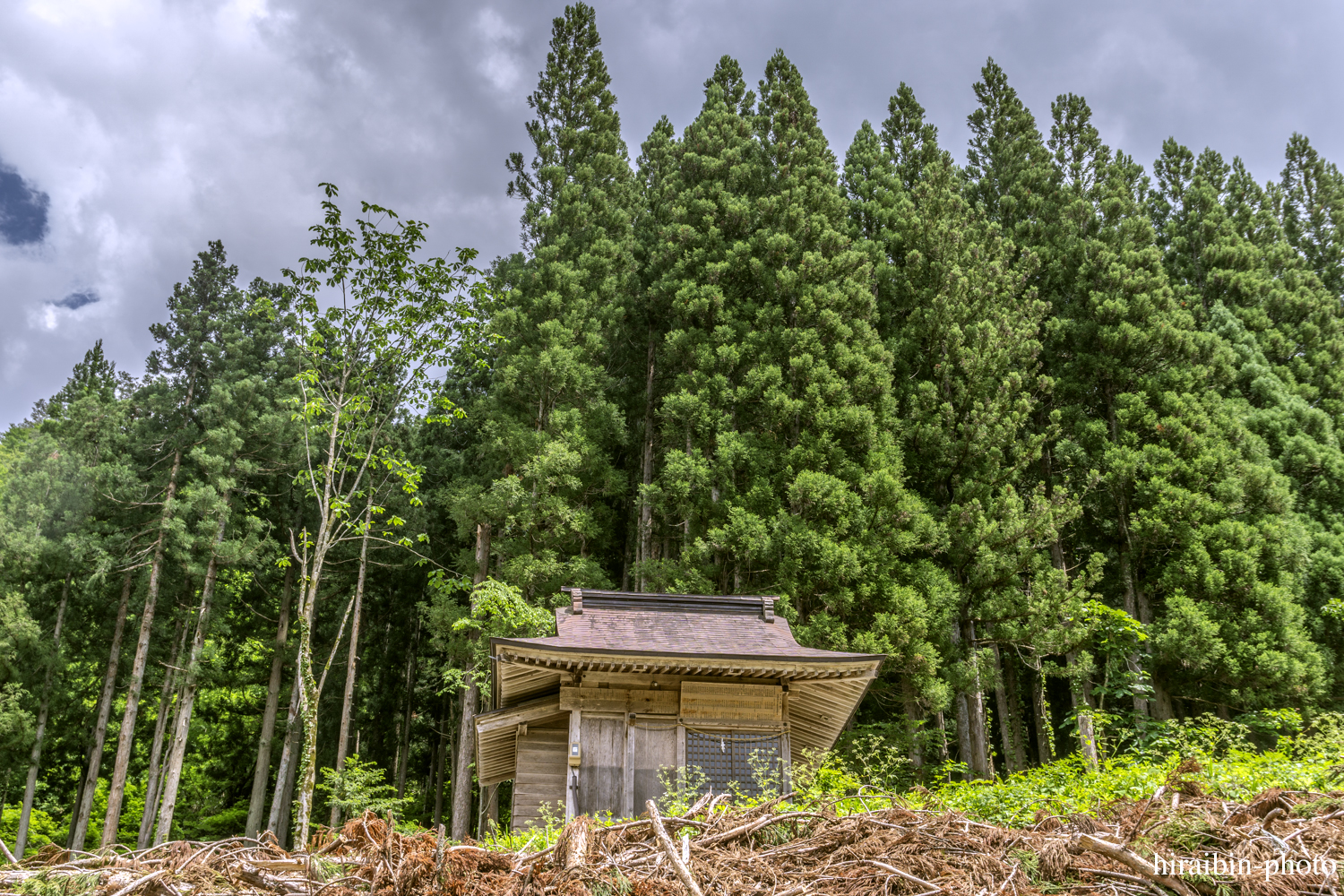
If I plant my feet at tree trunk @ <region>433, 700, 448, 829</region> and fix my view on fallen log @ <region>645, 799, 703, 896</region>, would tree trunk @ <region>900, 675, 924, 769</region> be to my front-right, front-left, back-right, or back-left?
front-left

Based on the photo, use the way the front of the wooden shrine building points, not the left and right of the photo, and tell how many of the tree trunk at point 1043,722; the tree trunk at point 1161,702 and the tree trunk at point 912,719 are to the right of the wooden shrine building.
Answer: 0

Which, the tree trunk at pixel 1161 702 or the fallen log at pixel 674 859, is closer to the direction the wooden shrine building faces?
the fallen log

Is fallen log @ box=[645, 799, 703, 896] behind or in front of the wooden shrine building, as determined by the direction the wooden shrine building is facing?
in front

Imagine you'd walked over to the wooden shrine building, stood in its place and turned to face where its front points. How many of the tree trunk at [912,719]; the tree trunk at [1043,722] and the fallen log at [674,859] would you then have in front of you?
1

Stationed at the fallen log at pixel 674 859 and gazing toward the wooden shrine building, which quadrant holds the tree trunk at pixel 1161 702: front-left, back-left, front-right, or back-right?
front-right

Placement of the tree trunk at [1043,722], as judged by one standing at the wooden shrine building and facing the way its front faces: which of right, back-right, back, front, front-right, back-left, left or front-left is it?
back-left

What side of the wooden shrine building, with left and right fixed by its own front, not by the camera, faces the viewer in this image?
front

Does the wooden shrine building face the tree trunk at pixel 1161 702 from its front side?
no

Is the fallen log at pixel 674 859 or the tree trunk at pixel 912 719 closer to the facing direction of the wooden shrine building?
the fallen log

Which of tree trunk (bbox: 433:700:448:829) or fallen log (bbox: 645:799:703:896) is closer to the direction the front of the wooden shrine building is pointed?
the fallen log

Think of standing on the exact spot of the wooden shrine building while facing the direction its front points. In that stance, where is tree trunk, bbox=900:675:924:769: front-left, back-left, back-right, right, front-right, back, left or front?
back-left
